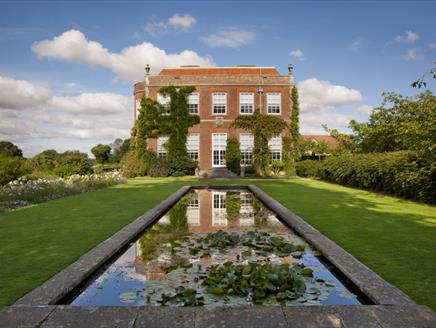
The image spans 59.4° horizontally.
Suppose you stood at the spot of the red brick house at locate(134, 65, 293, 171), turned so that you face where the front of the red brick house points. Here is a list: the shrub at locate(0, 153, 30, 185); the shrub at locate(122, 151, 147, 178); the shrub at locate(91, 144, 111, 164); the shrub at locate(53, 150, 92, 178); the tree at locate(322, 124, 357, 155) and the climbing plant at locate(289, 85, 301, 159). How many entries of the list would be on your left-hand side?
2

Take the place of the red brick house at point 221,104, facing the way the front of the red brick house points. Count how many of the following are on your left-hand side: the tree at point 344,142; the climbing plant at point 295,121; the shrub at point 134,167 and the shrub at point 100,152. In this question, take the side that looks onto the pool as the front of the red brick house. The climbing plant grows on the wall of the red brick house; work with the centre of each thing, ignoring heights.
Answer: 2

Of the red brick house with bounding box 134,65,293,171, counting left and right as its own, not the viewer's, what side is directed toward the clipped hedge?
front

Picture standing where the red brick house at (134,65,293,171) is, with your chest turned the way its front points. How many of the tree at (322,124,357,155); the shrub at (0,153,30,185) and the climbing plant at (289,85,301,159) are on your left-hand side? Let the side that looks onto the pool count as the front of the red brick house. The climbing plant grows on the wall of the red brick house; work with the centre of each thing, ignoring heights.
2

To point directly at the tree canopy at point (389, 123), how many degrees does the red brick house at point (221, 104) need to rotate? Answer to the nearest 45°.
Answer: approximately 45° to its left

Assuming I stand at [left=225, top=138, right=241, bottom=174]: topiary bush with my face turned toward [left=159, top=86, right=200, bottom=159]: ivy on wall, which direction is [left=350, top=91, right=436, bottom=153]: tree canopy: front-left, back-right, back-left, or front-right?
back-left

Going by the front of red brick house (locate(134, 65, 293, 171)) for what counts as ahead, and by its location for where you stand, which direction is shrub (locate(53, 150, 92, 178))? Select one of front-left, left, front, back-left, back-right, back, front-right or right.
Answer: front-right

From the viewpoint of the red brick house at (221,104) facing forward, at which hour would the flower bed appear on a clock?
The flower bed is roughly at 1 o'clock from the red brick house.

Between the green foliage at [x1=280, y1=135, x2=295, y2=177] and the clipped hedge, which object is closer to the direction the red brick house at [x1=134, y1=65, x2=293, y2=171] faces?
the clipped hedge

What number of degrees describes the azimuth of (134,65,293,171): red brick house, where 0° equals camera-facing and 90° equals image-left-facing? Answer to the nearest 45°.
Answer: approximately 0°

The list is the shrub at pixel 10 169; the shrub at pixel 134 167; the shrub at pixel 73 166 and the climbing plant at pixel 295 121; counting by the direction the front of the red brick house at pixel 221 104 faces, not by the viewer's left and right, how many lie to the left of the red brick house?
1

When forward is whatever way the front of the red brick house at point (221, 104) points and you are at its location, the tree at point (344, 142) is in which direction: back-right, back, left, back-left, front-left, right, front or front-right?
left
